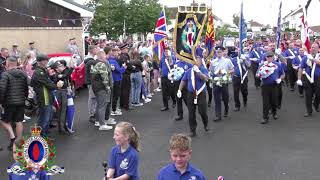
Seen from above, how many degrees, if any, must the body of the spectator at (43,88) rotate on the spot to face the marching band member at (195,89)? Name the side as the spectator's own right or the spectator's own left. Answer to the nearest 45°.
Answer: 0° — they already face them

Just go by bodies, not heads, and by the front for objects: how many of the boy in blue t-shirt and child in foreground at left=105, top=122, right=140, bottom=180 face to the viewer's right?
0

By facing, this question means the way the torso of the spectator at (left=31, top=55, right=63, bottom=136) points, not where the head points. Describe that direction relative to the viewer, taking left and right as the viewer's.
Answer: facing to the right of the viewer

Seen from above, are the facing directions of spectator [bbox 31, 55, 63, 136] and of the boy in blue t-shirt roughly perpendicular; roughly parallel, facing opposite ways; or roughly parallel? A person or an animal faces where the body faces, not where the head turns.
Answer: roughly perpendicular

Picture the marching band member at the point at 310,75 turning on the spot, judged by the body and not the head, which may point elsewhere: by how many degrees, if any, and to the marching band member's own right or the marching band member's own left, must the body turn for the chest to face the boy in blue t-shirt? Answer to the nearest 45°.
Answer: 0° — they already face them

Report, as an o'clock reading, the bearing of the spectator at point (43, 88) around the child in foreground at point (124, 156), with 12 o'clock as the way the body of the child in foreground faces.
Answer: The spectator is roughly at 4 o'clock from the child in foreground.

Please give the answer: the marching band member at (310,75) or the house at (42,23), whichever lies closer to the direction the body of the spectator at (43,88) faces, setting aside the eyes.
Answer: the marching band member

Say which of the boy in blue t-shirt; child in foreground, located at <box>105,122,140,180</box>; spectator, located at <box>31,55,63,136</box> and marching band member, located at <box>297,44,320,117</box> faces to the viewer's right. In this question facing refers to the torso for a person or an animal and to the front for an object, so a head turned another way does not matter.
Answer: the spectator
